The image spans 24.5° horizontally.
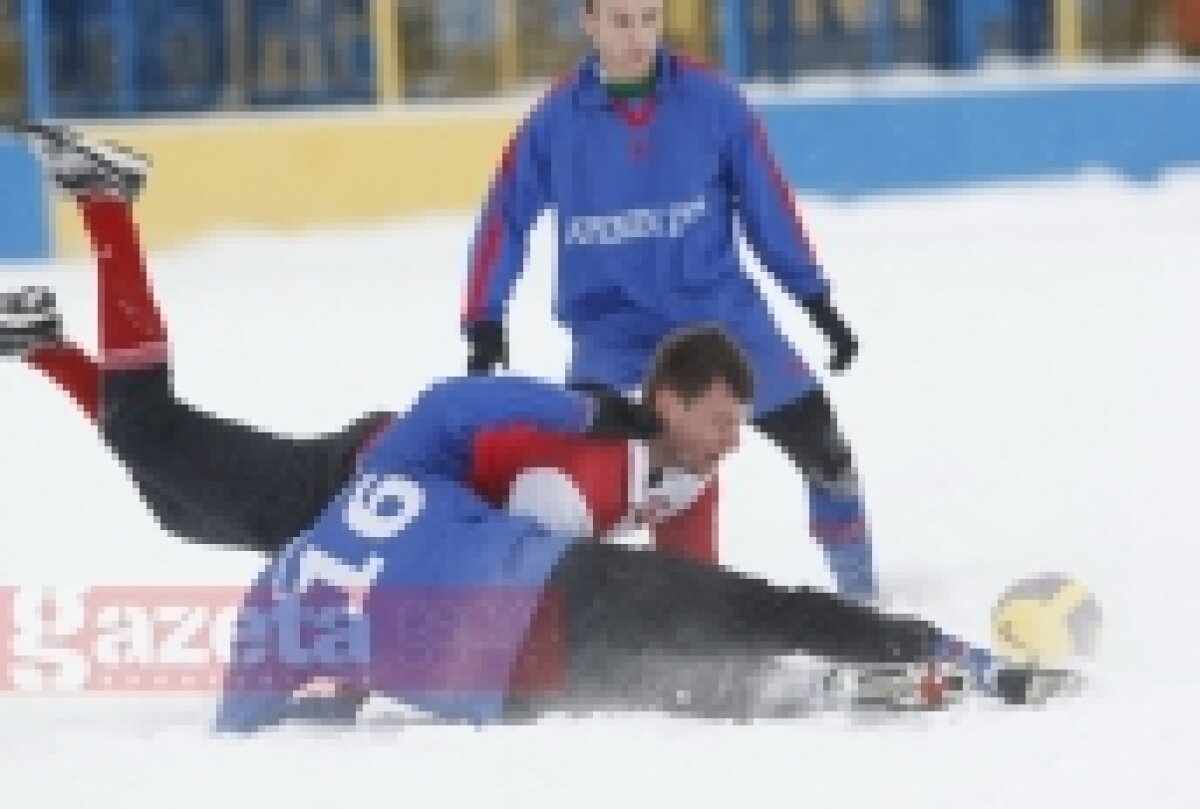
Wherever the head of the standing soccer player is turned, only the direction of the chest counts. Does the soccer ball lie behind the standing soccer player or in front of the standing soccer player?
in front

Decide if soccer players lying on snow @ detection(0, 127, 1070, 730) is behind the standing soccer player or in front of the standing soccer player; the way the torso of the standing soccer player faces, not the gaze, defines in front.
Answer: in front

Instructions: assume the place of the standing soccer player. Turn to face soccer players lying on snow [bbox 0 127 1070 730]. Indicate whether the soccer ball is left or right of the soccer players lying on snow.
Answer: left

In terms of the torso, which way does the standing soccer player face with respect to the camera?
toward the camera

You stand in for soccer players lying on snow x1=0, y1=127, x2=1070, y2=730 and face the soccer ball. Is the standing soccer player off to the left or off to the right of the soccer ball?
left

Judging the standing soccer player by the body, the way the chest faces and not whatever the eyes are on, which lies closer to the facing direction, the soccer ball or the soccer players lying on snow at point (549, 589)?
the soccer players lying on snow

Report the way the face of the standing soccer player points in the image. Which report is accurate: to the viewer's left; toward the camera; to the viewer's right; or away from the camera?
toward the camera
